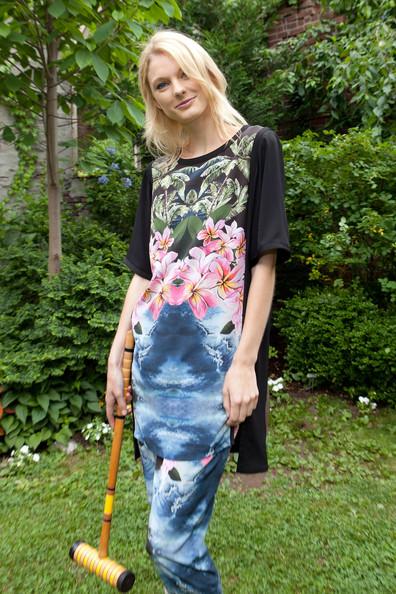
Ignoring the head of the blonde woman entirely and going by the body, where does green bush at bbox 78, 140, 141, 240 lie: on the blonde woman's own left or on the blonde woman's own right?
on the blonde woman's own right

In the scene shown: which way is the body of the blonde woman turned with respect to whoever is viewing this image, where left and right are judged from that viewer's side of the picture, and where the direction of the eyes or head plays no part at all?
facing the viewer and to the left of the viewer

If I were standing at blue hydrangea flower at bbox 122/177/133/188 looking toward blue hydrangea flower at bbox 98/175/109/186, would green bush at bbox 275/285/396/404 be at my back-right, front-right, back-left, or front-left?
back-left

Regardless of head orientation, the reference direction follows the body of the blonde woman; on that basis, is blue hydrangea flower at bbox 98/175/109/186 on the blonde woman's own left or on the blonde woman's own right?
on the blonde woman's own right

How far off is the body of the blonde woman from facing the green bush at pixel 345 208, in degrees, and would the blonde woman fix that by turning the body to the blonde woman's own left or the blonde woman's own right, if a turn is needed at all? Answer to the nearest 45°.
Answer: approximately 180°

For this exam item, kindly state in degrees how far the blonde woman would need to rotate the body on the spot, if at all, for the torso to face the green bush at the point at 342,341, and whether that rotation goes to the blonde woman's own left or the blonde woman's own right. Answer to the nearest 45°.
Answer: approximately 180°
